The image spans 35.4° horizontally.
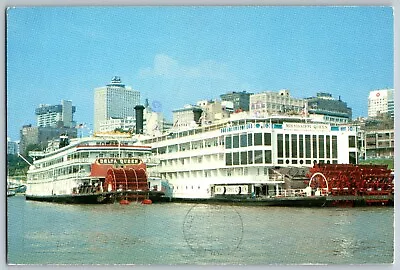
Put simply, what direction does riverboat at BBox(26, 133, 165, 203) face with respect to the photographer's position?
facing away from the viewer and to the left of the viewer
